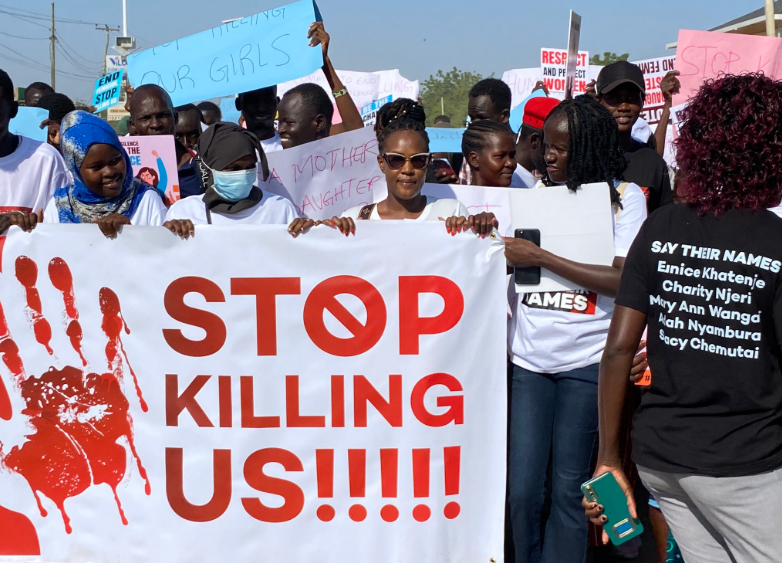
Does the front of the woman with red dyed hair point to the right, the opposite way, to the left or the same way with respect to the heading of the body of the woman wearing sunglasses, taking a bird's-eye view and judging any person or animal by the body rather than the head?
the opposite way

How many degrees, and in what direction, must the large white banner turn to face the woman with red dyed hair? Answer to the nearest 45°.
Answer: approximately 45° to its left

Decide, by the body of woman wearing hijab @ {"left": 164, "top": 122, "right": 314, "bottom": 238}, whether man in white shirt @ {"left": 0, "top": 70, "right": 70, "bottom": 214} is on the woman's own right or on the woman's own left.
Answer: on the woman's own right

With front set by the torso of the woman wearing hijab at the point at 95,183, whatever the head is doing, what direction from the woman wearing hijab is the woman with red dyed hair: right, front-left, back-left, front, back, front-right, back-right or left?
front-left

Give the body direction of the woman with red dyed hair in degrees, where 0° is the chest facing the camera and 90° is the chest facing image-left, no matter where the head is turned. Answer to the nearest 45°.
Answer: approximately 180°

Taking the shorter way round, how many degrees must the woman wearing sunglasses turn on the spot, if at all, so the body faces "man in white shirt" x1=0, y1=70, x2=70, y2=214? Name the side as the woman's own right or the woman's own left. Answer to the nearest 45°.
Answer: approximately 90° to the woman's own right

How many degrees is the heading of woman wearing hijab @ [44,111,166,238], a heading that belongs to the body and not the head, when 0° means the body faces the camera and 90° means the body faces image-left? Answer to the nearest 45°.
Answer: approximately 0°
